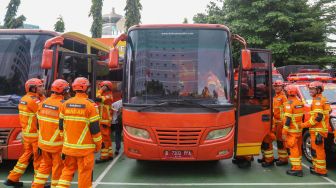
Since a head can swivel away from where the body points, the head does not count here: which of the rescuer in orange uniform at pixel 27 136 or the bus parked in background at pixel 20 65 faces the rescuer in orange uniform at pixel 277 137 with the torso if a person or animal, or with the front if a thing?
the rescuer in orange uniform at pixel 27 136

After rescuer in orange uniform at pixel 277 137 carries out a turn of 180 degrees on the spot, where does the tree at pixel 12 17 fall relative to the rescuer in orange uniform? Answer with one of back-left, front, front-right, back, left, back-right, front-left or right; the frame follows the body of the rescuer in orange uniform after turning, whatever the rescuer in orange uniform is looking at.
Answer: left

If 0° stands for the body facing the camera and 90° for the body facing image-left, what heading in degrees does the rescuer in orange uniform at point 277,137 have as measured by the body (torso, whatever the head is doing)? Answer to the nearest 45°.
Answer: approximately 45°

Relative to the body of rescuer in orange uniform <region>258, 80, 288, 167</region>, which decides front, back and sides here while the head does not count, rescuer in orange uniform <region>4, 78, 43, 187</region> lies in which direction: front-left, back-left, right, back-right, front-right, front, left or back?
front

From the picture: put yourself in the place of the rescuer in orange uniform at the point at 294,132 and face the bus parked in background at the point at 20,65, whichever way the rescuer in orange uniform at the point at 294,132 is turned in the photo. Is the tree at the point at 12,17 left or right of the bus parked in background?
right

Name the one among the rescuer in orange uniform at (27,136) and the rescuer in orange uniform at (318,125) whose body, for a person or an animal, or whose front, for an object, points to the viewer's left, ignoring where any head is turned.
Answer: the rescuer in orange uniform at (318,125)

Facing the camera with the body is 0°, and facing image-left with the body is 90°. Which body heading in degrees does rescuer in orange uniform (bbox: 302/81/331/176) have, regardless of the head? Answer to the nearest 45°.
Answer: approximately 90°

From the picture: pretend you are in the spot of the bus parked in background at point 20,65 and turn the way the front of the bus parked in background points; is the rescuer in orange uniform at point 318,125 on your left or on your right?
on your left

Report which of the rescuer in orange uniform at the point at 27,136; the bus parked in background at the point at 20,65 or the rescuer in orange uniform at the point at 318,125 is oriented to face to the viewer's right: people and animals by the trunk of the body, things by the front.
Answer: the rescuer in orange uniform at the point at 27,136

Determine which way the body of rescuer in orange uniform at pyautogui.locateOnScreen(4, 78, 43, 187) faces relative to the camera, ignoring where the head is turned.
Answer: to the viewer's right

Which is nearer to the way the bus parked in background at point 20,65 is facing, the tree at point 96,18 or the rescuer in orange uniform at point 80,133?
the rescuer in orange uniform
